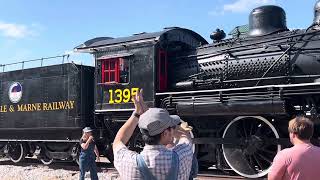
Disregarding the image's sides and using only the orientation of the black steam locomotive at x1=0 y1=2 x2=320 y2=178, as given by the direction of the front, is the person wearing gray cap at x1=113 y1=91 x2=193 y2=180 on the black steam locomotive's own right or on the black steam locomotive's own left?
on the black steam locomotive's own right

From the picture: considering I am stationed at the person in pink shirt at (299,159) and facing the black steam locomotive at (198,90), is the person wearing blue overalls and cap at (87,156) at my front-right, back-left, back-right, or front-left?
front-left

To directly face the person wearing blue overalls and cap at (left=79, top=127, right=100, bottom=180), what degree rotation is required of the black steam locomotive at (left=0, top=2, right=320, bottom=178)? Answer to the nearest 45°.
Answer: approximately 90° to its right

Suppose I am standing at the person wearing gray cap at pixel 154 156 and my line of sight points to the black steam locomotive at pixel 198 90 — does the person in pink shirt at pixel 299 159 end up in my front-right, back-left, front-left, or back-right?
front-right

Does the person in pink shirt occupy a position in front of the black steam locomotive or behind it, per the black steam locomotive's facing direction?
in front
